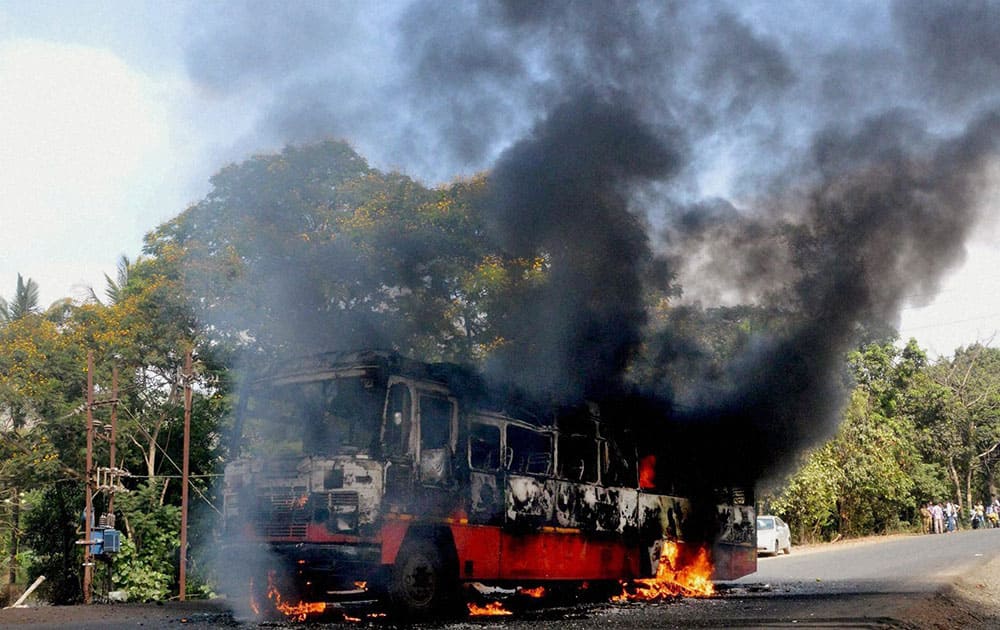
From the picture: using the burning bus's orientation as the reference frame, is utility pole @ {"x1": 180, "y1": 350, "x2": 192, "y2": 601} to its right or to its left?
on its right

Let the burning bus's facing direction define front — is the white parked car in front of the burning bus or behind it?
behind

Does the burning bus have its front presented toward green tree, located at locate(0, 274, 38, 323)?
no

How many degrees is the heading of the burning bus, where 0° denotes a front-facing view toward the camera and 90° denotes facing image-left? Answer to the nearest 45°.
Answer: approximately 45°

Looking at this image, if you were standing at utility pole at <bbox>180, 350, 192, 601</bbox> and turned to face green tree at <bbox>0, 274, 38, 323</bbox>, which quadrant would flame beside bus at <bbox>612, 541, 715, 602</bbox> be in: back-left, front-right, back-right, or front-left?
back-right
